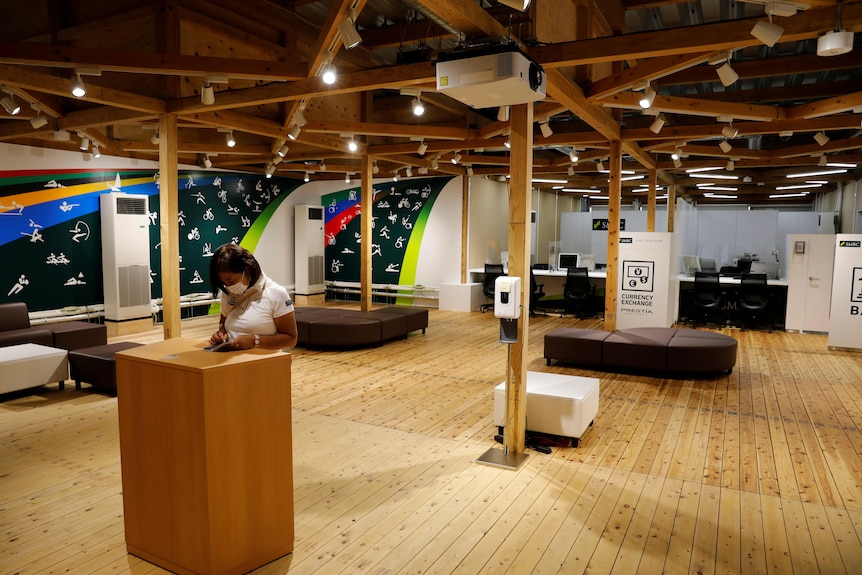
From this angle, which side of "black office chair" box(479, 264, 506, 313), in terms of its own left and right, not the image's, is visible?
back

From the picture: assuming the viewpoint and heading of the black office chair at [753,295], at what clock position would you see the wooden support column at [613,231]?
The wooden support column is roughly at 7 o'clock from the black office chair.

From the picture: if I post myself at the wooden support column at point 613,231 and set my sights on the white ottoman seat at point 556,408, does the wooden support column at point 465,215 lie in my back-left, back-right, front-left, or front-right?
back-right

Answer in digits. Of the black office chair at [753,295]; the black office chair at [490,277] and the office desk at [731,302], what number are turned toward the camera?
1

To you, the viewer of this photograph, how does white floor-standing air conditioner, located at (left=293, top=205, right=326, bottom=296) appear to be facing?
facing the viewer and to the right of the viewer

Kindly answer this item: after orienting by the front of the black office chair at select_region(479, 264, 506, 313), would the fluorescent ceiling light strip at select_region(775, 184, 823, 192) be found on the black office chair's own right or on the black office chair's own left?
on the black office chair's own right

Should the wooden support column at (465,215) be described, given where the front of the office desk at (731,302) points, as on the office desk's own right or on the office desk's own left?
on the office desk's own right

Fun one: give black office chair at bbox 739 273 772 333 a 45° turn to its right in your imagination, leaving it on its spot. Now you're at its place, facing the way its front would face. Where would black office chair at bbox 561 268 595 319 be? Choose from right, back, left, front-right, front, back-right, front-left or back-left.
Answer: back-left

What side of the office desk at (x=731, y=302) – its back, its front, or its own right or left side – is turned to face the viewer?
front

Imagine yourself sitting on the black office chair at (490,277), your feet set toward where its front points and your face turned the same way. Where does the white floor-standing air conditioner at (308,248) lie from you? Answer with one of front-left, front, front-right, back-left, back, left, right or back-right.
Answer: left

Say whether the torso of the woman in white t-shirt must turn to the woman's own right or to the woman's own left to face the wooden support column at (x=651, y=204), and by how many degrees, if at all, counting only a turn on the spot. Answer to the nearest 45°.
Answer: approximately 180°

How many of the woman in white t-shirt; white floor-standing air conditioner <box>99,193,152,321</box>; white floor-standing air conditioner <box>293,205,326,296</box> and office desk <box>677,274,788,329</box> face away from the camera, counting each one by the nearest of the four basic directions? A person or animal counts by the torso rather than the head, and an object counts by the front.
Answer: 0

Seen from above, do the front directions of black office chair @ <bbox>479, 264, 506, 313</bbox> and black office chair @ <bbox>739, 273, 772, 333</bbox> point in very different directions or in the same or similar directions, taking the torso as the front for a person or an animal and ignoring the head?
same or similar directions

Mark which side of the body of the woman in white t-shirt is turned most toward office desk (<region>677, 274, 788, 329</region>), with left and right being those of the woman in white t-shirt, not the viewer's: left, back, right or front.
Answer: back

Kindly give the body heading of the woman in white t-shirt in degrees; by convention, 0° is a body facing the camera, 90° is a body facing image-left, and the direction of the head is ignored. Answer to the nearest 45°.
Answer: approximately 45°

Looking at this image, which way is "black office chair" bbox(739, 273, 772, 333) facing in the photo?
away from the camera

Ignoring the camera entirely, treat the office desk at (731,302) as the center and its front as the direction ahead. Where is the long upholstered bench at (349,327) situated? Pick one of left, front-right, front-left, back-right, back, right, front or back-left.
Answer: front-right

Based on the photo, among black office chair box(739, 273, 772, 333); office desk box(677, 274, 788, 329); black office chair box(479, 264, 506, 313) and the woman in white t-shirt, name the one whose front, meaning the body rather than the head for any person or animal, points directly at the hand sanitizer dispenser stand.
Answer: the office desk

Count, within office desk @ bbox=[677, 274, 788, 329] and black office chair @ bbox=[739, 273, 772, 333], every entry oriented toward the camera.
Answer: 1

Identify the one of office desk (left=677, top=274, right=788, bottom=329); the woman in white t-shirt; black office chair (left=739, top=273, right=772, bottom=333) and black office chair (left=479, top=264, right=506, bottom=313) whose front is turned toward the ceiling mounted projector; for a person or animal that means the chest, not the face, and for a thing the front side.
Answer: the office desk
